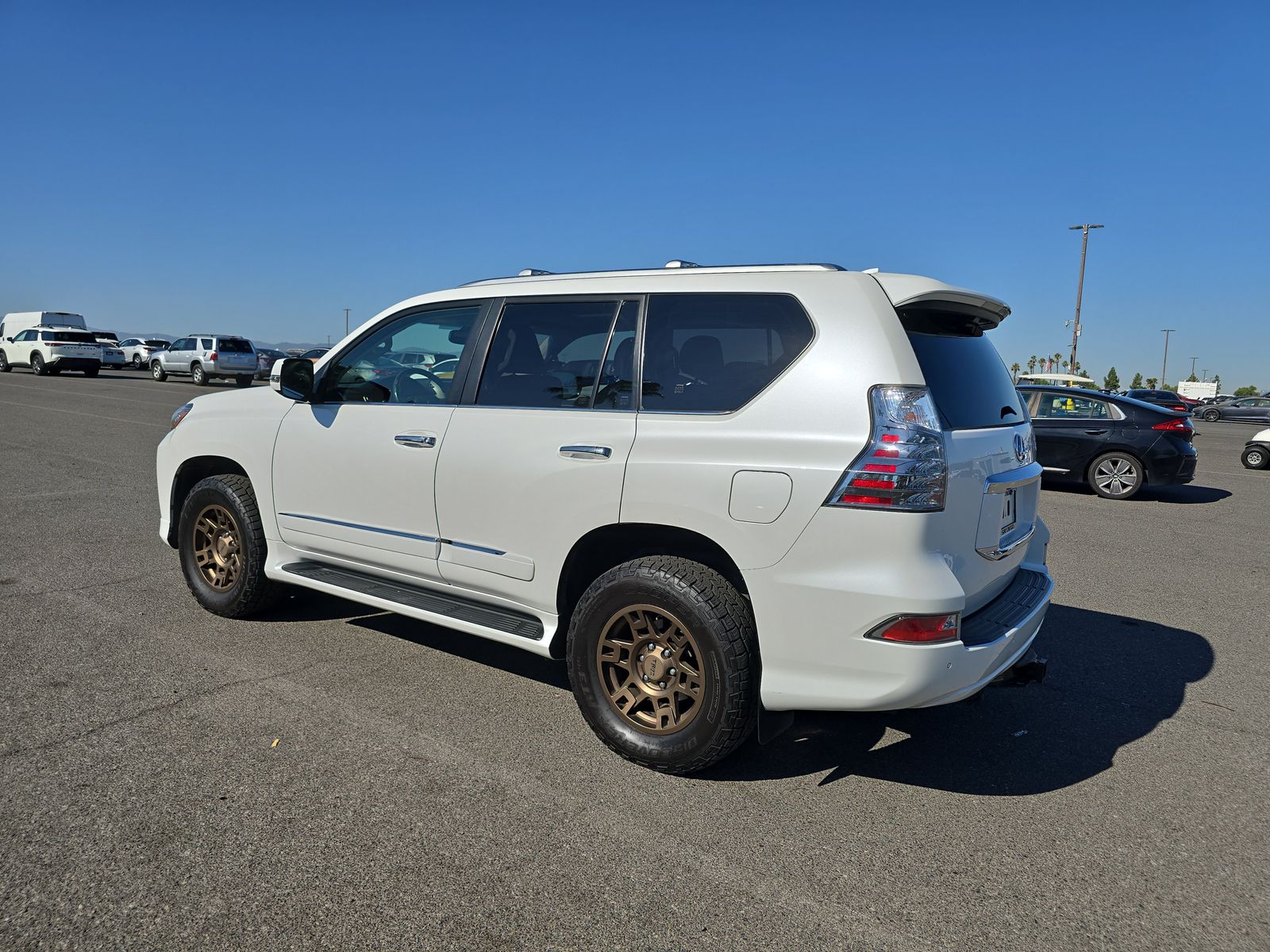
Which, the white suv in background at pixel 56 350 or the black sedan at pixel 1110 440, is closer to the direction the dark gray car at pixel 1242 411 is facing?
the white suv in background

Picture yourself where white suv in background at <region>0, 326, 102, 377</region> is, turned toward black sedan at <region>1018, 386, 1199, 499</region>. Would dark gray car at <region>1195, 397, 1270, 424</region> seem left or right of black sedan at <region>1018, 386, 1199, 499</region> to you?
left

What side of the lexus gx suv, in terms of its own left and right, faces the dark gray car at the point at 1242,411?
right

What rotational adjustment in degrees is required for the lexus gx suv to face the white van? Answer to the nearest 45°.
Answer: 0° — it already faces it

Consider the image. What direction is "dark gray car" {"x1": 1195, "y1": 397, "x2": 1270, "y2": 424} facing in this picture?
to the viewer's left

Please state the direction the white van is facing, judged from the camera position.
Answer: facing away from the viewer and to the left of the viewer

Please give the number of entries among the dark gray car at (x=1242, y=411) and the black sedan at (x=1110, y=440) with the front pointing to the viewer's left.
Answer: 2

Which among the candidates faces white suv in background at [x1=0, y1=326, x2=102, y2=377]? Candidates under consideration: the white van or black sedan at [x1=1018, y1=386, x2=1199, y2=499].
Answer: the black sedan

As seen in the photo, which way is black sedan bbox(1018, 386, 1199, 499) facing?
to the viewer's left

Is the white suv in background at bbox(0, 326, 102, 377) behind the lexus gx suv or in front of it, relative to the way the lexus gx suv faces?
in front
